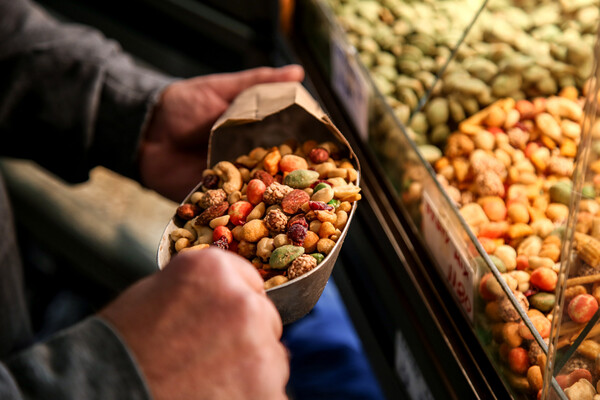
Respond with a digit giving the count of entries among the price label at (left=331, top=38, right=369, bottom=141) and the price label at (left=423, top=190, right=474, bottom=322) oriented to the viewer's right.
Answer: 0

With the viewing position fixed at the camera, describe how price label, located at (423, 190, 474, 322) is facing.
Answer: facing the viewer and to the left of the viewer
